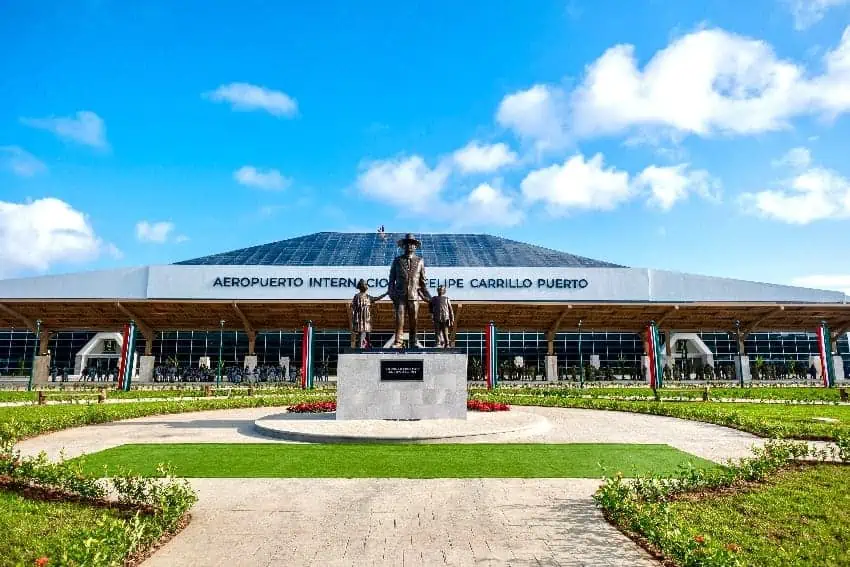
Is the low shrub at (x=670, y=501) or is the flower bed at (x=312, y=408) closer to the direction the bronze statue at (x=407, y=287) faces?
the low shrub

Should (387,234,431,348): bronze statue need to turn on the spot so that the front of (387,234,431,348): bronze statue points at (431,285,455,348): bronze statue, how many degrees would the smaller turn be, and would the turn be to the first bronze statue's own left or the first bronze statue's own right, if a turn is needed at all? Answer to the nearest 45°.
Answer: approximately 135° to the first bronze statue's own left

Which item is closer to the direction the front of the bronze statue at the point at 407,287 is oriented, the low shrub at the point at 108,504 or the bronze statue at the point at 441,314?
the low shrub

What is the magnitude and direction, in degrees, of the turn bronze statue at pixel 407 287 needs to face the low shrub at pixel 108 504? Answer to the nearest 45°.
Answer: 0° — it already faces it

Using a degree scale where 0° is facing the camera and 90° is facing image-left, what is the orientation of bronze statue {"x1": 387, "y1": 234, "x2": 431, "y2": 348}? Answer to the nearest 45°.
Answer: approximately 0°

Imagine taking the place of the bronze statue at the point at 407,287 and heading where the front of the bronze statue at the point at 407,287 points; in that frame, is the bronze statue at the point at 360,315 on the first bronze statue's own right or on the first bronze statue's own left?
on the first bronze statue's own right

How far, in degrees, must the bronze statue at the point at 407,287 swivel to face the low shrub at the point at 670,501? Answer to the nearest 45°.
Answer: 0° — it already faces it
